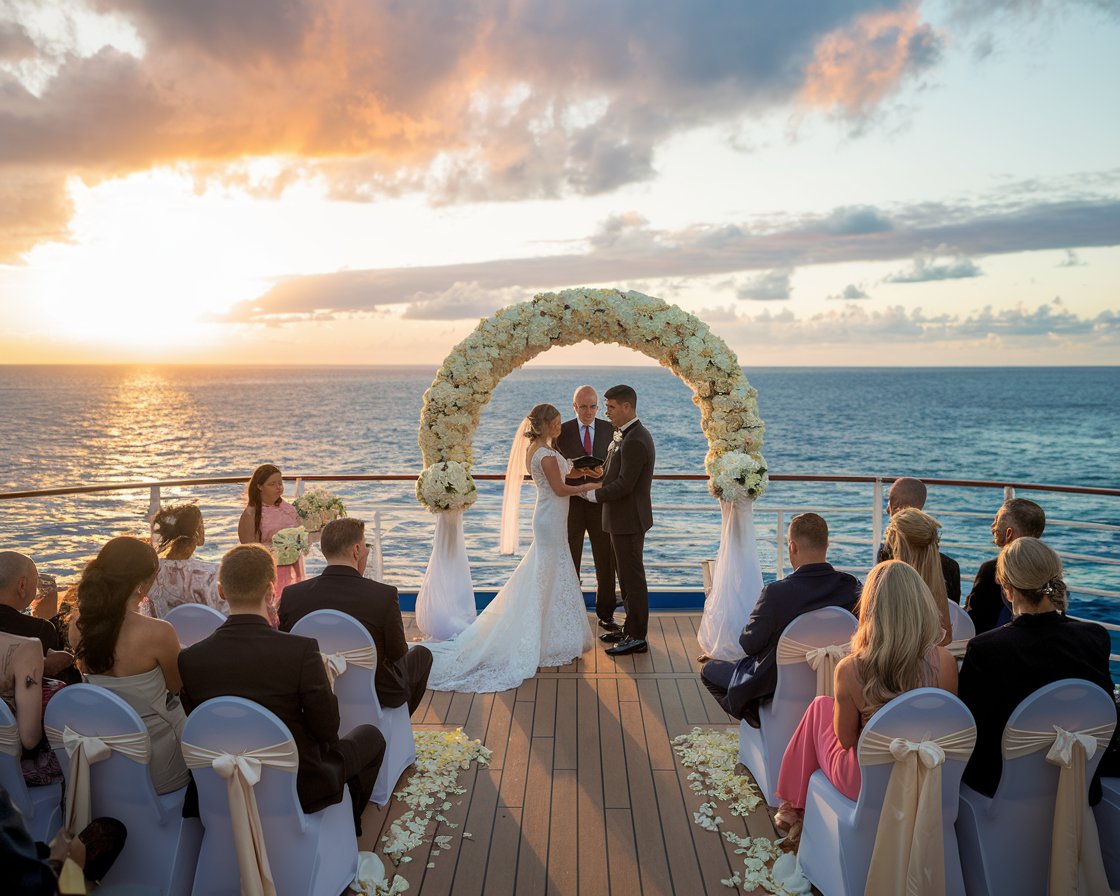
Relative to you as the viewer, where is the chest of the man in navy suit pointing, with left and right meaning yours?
facing away from the viewer and to the left of the viewer

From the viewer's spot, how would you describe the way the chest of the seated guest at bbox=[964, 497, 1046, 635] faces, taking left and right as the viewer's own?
facing away from the viewer and to the left of the viewer

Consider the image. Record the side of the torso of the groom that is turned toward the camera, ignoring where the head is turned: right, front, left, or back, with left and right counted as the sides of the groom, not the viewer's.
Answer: left

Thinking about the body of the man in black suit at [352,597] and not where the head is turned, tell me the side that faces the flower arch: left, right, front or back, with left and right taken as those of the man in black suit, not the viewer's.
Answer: front

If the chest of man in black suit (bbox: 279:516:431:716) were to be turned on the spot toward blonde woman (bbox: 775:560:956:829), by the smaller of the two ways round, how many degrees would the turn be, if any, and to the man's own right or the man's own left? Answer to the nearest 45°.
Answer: approximately 90° to the man's own right

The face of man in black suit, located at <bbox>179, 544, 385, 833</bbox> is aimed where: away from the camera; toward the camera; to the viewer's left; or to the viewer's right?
away from the camera

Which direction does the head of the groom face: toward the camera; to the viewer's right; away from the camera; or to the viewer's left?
to the viewer's left

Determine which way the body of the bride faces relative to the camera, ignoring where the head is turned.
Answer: to the viewer's right

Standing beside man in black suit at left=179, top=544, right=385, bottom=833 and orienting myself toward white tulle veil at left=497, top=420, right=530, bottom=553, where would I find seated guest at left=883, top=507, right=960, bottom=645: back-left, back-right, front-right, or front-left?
front-right

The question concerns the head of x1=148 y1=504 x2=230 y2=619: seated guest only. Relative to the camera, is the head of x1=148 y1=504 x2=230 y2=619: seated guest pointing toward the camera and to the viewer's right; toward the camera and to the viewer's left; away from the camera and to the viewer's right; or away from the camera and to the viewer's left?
away from the camera and to the viewer's right

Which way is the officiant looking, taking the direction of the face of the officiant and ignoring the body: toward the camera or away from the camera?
toward the camera

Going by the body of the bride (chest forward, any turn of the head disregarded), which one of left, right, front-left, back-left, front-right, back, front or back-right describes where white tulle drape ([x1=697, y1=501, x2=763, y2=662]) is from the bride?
front

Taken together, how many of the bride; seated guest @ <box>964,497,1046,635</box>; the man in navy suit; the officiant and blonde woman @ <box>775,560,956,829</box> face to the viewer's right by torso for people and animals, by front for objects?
1

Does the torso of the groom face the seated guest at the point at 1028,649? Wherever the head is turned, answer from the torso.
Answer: no

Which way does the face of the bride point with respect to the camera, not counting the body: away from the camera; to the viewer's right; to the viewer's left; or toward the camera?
to the viewer's right

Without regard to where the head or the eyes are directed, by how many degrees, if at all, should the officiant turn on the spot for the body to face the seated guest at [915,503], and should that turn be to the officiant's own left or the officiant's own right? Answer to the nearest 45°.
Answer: approximately 45° to the officiant's own left

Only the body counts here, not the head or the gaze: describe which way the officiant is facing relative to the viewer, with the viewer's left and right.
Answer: facing the viewer

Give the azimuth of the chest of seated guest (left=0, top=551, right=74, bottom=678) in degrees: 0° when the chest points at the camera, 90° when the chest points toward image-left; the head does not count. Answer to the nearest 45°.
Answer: approximately 225°

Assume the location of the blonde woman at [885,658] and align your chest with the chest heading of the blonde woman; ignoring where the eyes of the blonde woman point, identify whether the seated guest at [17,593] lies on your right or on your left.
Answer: on your left

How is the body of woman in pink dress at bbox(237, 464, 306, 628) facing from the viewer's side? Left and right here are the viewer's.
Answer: facing the viewer and to the right of the viewer

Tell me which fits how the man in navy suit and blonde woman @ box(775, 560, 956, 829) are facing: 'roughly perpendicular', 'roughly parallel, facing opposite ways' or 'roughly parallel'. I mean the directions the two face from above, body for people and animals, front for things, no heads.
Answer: roughly parallel
